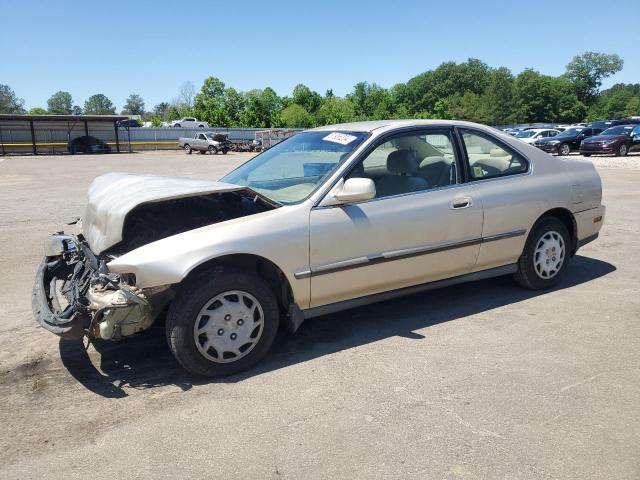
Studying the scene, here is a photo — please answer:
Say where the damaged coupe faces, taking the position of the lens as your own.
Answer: facing the viewer and to the left of the viewer

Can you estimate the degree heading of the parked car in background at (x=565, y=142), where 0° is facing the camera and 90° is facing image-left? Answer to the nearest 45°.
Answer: approximately 45°

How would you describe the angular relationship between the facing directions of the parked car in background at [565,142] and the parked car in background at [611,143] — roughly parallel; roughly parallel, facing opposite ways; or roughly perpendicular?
roughly parallel

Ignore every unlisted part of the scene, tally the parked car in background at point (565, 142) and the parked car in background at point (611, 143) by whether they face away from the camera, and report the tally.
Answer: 0

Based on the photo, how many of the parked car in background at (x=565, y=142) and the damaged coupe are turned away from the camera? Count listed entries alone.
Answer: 0

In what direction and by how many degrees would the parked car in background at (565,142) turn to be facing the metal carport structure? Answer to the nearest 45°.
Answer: approximately 45° to its right

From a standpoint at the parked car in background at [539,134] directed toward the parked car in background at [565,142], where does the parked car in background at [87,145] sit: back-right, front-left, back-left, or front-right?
back-right

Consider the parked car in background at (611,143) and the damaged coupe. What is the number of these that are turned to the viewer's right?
0

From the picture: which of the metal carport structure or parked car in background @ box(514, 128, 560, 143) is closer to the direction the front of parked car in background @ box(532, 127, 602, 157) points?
the metal carport structure

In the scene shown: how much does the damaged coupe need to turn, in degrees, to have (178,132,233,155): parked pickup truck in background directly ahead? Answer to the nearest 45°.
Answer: approximately 135° to its right

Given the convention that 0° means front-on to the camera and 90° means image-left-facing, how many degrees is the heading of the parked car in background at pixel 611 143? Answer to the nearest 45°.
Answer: approximately 45°

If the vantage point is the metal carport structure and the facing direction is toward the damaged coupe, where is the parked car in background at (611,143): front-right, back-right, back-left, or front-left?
front-left

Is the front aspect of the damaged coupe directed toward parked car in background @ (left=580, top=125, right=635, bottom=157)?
no

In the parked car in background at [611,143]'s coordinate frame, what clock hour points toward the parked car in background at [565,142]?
the parked car in background at [565,142] is roughly at 3 o'clock from the parked car in background at [611,143].

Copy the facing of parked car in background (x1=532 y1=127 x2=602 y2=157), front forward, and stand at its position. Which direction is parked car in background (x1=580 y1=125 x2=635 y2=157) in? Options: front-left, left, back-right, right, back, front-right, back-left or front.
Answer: left

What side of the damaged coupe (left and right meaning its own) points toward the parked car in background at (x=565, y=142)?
back

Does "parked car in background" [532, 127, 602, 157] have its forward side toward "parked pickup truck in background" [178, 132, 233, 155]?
no
